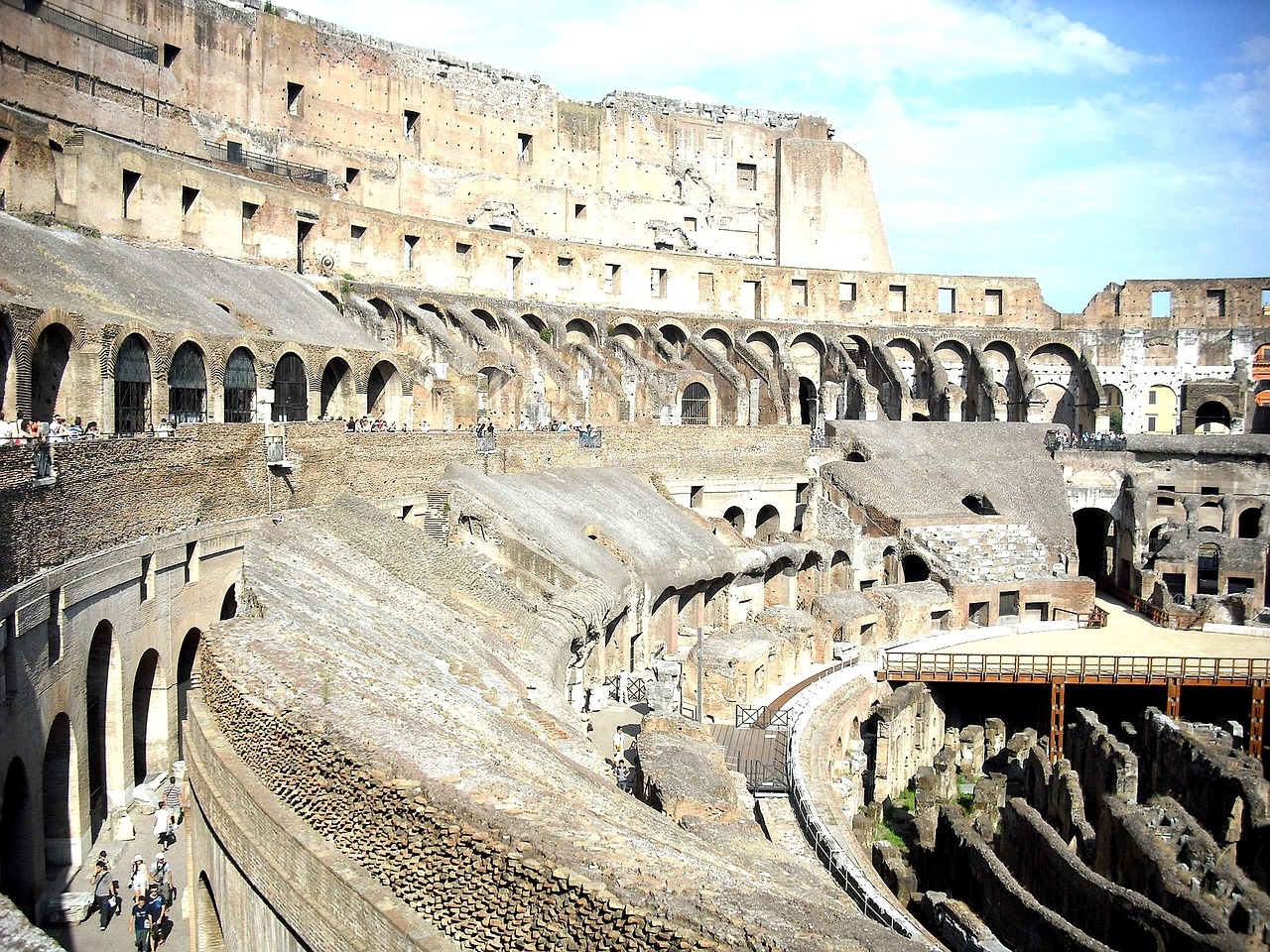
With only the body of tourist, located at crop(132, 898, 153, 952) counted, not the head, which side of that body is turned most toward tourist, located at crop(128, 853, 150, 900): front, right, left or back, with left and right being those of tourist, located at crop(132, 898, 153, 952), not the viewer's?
back

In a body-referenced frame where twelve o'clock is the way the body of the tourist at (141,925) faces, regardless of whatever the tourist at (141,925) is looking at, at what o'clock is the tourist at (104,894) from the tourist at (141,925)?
the tourist at (104,894) is roughly at 5 o'clock from the tourist at (141,925).

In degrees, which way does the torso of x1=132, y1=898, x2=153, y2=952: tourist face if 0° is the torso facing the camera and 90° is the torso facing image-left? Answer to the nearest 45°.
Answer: approximately 0°
